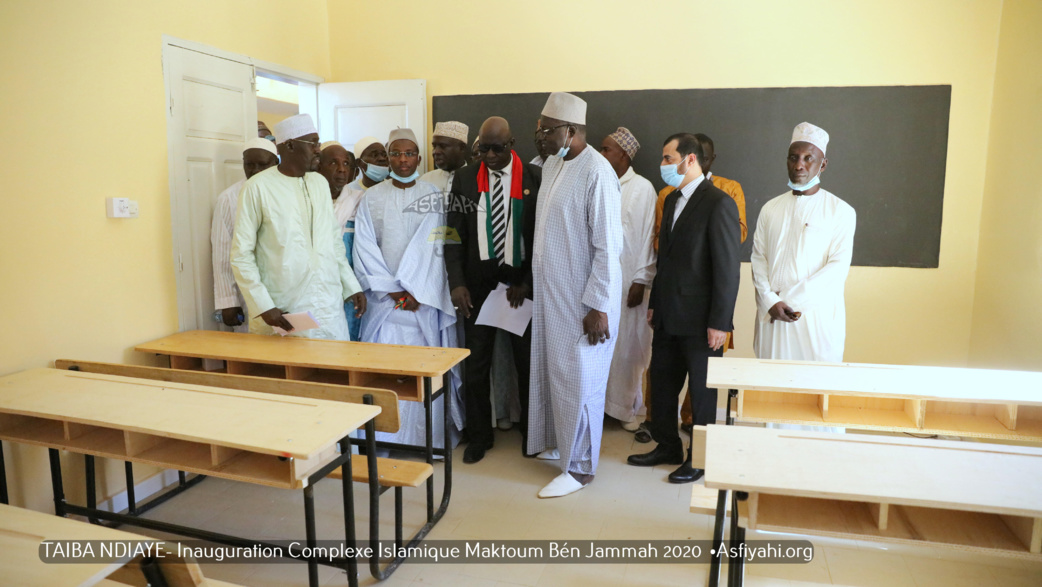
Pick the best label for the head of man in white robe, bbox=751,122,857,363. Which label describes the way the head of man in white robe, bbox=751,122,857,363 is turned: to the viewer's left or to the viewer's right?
to the viewer's left

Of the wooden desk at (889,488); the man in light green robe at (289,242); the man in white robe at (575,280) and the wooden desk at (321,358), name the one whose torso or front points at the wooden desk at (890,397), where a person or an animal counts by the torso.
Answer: the man in light green robe at (289,242)

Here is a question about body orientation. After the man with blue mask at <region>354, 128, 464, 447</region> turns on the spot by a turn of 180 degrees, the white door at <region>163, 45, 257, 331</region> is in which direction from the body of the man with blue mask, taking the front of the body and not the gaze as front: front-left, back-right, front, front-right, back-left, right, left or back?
left

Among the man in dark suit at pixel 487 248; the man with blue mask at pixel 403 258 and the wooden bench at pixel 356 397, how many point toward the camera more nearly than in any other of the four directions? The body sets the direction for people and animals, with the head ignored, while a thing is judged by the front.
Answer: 2

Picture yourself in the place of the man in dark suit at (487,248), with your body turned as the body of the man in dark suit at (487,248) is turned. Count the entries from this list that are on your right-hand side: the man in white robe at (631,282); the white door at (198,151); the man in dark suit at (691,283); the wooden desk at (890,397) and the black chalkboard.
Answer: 1

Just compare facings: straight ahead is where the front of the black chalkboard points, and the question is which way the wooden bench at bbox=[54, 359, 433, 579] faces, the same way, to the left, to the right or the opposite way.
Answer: the opposite way

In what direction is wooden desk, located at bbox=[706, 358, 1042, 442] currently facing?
toward the camera

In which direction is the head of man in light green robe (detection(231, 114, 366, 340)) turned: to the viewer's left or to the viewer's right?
to the viewer's right

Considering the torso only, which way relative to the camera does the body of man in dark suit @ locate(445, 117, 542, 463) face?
toward the camera

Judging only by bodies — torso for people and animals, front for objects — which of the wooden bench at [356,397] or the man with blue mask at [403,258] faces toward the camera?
the man with blue mask

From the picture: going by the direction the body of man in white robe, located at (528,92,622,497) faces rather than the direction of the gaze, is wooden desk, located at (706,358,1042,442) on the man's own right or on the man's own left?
on the man's own left

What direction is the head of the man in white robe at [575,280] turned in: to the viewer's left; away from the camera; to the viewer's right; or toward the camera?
to the viewer's left

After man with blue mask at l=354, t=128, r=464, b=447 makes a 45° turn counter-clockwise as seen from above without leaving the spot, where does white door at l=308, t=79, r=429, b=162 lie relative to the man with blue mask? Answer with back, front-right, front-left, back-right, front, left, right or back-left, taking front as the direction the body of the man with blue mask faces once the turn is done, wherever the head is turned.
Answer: back-left

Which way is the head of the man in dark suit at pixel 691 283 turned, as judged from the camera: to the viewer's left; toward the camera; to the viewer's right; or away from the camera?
to the viewer's left

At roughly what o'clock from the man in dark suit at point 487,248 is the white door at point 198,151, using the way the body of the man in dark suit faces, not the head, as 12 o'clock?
The white door is roughly at 3 o'clock from the man in dark suit.

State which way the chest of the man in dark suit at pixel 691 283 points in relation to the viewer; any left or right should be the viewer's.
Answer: facing the viewer and to the left of the viewer
